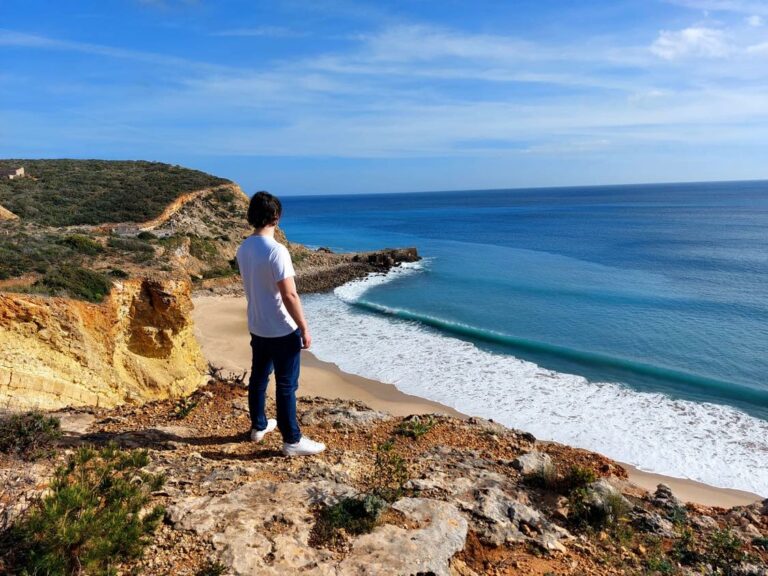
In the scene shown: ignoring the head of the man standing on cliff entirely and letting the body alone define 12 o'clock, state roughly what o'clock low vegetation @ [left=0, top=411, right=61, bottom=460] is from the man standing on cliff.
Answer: The low vegetation is roughly at 8 o'clock from the man standing on cliff.

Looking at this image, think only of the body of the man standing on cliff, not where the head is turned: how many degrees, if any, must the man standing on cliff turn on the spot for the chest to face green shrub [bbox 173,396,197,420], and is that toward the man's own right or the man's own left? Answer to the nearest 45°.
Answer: approximately 90° to the man's own left

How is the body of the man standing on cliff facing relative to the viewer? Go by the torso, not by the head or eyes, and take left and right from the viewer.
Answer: facing away from the viewer and to the right of the viewer

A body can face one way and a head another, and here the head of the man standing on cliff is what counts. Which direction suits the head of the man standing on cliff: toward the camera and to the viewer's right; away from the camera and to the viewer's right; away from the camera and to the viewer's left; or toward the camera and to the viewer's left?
away from the camera and to the viewer's right
